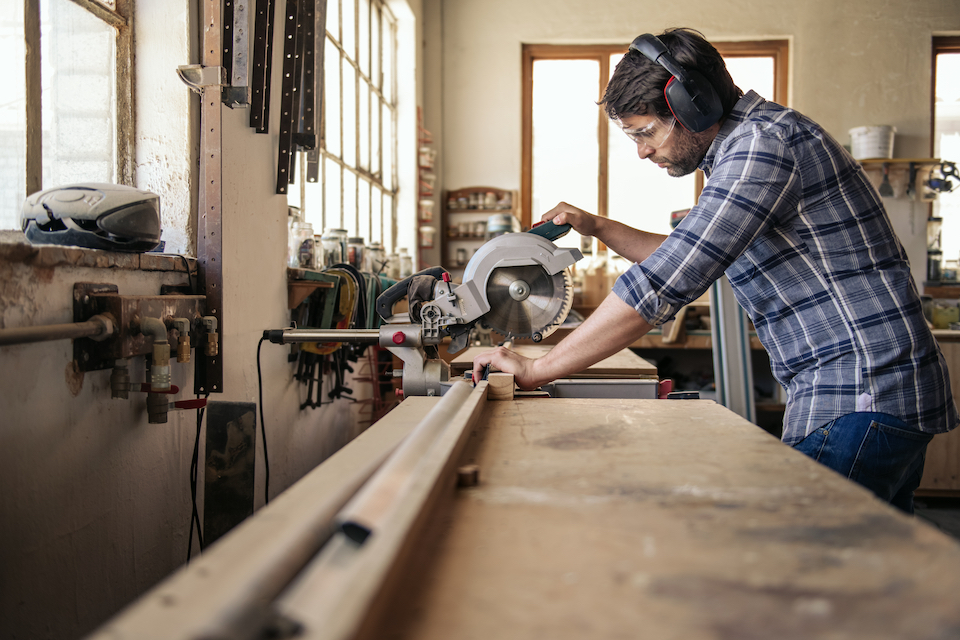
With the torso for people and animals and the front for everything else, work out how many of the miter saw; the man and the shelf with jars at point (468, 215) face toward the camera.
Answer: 1

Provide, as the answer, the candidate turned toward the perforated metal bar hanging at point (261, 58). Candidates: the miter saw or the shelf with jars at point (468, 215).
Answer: the shelf with jars

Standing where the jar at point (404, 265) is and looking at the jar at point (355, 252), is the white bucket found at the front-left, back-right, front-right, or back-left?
back-left

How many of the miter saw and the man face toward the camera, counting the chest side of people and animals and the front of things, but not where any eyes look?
0

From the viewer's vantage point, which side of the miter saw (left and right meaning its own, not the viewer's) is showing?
right

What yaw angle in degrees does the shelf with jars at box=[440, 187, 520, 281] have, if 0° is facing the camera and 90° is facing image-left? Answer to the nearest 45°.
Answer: approximately 0°

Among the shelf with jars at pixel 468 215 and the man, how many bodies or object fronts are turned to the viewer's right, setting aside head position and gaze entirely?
0

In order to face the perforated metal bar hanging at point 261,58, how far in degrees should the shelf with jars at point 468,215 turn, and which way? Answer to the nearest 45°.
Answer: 0° — it already faces it

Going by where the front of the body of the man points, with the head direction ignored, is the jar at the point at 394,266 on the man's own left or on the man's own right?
on the man's own right

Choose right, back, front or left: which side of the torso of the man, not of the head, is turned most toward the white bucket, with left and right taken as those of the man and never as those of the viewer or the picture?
right

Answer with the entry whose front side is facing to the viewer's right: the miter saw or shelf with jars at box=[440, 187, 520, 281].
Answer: the miter saw

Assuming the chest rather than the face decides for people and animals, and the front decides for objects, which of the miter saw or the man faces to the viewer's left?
the man

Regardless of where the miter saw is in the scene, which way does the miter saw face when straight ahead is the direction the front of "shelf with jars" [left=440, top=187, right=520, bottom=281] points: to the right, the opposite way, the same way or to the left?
to the left

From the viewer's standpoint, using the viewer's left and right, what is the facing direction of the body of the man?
facing to the left of the viewer

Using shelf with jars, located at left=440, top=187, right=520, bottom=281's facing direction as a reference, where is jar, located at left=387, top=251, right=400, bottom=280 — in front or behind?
in front

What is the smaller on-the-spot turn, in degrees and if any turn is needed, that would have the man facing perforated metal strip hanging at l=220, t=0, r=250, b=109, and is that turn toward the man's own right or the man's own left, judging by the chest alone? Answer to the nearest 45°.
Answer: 0° — they already face it

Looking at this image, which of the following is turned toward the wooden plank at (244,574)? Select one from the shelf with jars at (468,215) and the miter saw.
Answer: the shelf with jars
